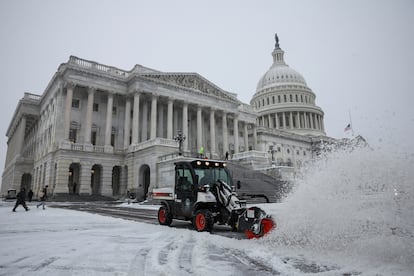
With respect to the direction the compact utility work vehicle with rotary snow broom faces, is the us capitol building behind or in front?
behind

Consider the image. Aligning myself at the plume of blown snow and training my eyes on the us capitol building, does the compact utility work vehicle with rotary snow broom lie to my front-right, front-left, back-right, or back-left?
front-left

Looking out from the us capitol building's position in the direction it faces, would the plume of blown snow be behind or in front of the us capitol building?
in front

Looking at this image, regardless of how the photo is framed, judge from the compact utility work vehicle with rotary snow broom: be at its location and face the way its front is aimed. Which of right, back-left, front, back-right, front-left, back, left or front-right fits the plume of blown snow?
front

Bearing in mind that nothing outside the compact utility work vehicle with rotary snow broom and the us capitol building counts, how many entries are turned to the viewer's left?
0

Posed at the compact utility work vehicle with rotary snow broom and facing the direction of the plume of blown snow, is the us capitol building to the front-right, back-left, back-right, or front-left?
back-left

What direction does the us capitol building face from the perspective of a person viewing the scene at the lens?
facing the viewer and to the right of the viewer

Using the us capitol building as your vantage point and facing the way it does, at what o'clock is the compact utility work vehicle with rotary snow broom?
The compact utility work vehicle with rotary snow broom is roughly at 1 o'clock from the us capitol building.

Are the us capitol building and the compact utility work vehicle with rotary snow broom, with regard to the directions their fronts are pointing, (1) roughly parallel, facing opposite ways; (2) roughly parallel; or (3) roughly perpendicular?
roughly parallel

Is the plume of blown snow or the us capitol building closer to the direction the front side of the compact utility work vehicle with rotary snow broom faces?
the plume of blown snow
